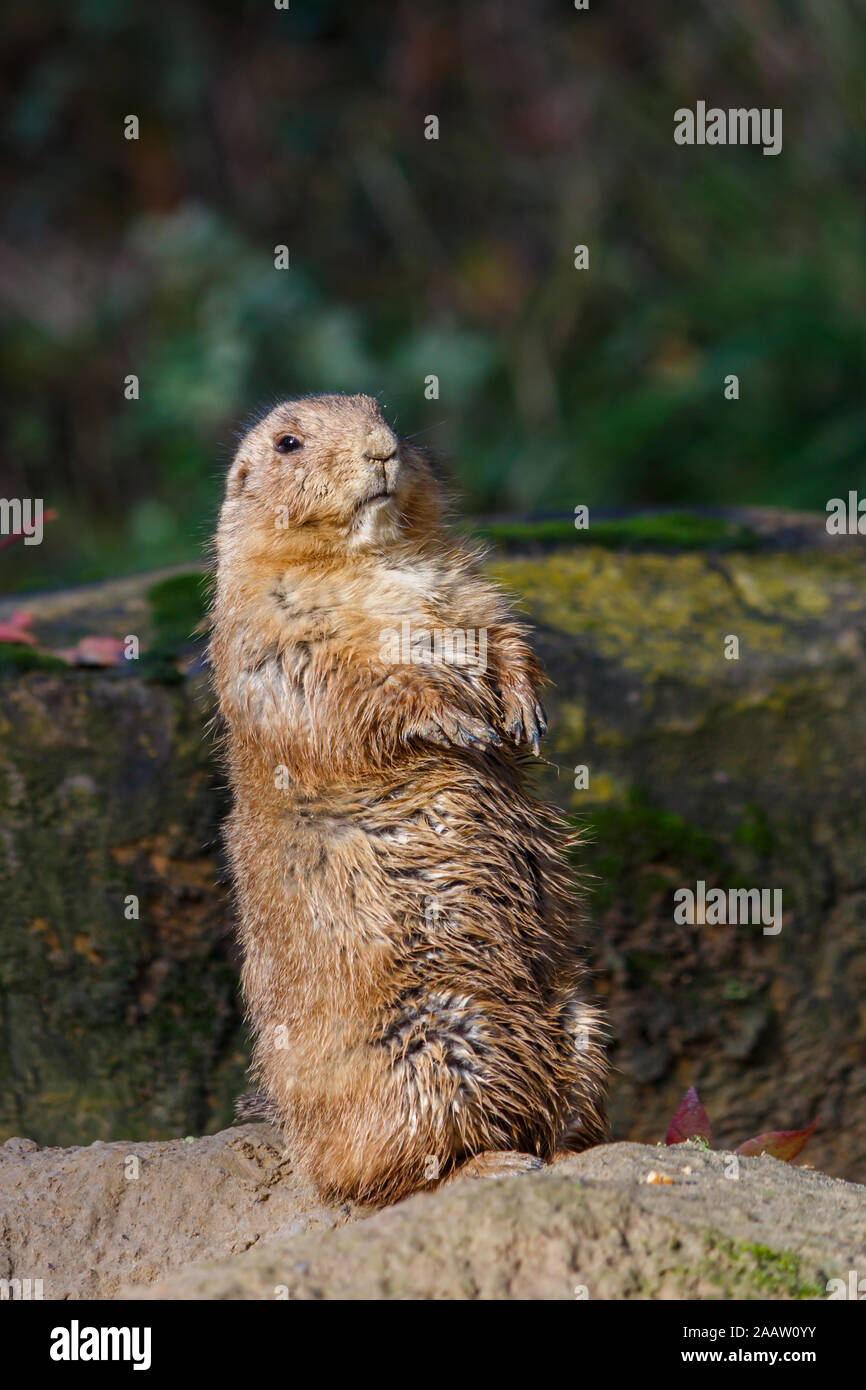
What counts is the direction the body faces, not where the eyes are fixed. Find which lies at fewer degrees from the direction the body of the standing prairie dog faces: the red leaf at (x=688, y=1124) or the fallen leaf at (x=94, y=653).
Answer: the red leaf

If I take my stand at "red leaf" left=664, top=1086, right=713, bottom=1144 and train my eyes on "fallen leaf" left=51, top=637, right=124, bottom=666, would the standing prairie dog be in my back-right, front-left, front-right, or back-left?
front-left

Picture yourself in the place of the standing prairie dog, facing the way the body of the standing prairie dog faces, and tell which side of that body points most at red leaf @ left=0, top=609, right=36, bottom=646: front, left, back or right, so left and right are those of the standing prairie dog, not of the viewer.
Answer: back

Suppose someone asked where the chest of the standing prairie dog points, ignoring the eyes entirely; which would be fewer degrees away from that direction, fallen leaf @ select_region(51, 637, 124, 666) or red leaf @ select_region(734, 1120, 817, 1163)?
the red leaf

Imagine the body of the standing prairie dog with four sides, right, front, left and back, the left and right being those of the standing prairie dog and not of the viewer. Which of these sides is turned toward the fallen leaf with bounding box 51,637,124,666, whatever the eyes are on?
back

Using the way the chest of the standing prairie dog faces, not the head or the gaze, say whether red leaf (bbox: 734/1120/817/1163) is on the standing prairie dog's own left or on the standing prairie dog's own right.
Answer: on the standing prairie dog's own left

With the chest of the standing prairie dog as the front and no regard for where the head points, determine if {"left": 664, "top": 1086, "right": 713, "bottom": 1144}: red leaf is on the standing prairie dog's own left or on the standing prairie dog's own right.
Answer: on the standing prairie dog's own left

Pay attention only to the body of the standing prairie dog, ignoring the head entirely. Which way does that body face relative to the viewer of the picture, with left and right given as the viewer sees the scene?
facing the viewer and to the right of the viewer
